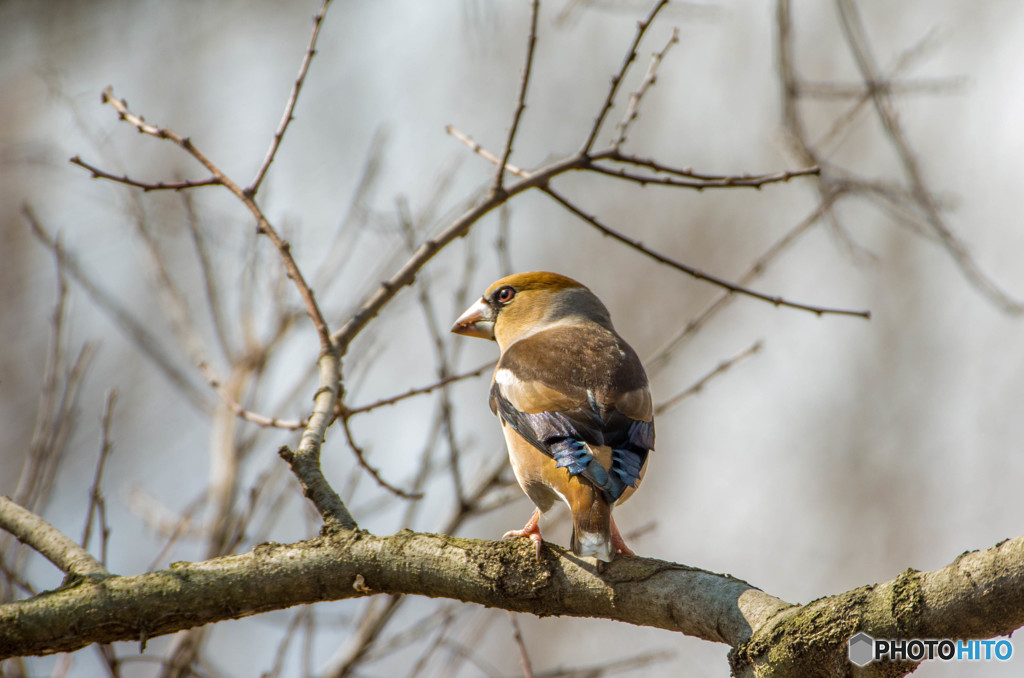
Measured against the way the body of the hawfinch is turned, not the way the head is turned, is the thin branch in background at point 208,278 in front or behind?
in front

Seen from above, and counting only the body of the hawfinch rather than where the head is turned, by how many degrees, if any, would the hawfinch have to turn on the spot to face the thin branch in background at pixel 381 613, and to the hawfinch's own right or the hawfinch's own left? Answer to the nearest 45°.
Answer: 0° — it already faces it

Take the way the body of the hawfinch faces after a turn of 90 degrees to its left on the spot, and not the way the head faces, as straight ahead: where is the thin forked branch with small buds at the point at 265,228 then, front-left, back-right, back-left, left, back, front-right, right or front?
front

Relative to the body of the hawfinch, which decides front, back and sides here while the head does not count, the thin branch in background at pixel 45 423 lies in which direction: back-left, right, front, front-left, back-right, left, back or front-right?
front-left

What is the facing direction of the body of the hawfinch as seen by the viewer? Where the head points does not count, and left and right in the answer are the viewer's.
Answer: facing away from the viewer and to the left of the viewer
